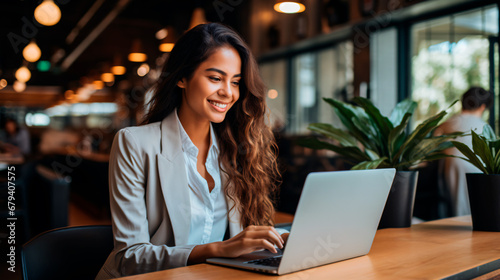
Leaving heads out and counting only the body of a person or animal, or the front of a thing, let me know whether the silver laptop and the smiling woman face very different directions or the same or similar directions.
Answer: very different directions

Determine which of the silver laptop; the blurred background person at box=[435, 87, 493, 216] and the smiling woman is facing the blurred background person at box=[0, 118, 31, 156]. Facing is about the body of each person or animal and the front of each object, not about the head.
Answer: the silver laptop

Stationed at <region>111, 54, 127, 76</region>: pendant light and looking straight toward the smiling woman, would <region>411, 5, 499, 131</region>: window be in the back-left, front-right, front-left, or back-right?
front-left

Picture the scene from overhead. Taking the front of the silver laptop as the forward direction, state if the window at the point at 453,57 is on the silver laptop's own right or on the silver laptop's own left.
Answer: on the silver laptop's own right

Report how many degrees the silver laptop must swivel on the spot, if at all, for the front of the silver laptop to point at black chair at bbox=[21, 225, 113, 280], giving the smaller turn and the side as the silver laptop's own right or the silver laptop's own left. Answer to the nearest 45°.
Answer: approximately 45° to the silver laptop's own left

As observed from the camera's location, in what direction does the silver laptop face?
facing away from the viewer and to the left of the viewer

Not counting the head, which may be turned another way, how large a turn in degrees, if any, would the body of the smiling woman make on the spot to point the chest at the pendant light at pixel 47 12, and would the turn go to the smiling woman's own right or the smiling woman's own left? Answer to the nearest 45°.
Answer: approximately 180°

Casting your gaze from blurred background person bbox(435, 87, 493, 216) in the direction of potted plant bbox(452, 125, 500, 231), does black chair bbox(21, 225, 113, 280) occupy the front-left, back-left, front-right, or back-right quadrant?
front-right

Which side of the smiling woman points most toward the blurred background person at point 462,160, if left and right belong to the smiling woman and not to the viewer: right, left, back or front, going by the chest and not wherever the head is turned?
left

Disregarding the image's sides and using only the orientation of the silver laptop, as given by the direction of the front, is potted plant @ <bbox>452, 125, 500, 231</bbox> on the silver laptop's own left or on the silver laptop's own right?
on the silver laptop's own right

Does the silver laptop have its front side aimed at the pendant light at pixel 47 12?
yes

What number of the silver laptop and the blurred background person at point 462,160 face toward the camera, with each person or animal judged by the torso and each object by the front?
0

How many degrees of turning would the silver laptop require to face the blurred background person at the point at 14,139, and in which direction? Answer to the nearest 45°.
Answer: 0° — it already faces them

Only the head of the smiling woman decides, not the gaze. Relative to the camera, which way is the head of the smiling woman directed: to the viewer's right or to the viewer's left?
to the viewer's right

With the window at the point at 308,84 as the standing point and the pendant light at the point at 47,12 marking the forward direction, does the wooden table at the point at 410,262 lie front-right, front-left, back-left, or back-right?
front-left

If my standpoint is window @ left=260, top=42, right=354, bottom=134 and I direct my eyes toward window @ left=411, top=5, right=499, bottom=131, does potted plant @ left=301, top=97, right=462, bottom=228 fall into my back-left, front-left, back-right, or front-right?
front-right
